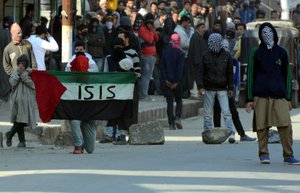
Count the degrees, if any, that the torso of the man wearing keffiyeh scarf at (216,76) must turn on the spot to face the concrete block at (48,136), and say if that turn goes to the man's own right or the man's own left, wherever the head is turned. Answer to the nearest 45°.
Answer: approximately 90° to the man's own right

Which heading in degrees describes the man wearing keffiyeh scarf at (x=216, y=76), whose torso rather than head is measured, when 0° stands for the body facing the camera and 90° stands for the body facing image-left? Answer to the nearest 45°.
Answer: approximately 0°

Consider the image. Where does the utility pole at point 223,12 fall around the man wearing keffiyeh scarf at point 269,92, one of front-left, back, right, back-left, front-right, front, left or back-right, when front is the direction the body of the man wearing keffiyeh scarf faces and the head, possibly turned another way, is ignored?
back

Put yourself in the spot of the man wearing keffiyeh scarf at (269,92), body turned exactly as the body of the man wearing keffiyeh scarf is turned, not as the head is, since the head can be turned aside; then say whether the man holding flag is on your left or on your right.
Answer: on your right

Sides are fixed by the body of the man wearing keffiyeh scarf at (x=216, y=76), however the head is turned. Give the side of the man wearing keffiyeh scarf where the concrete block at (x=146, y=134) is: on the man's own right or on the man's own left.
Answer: on the man's own right
